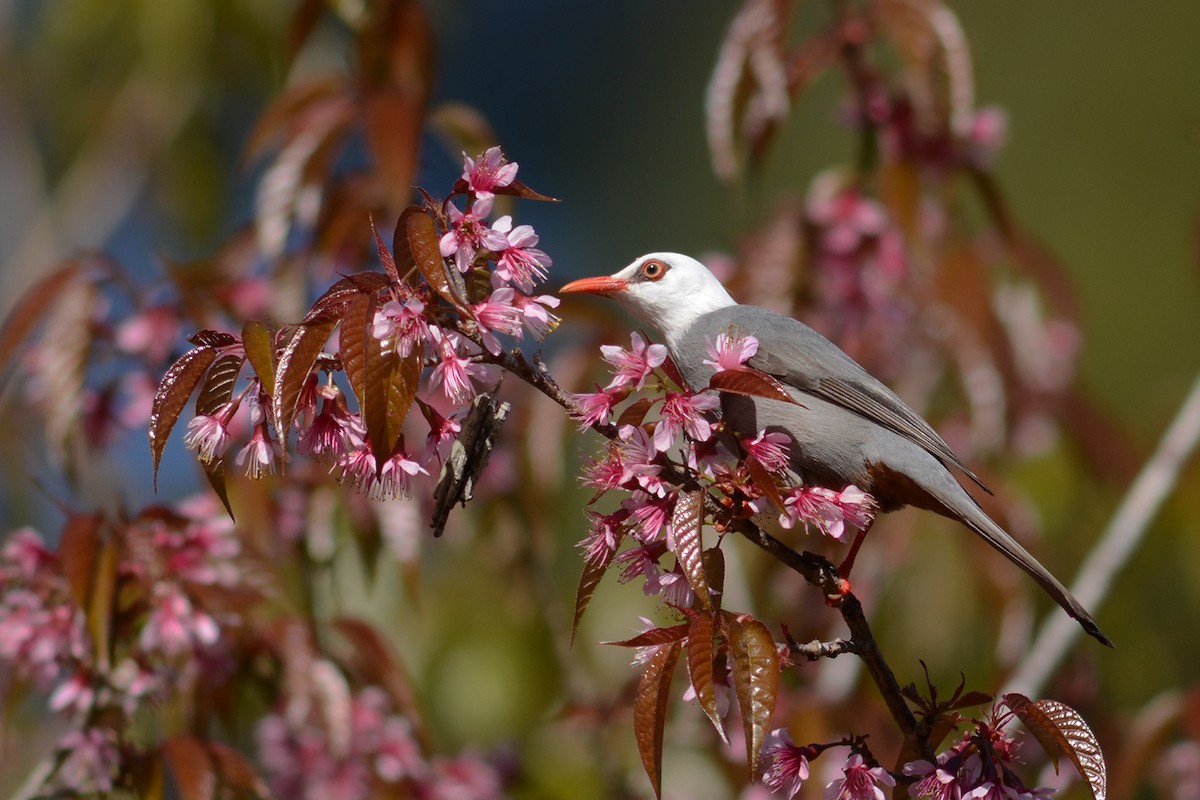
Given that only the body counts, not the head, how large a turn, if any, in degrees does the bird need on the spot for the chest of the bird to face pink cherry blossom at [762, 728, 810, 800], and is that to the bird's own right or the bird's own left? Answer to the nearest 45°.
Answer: approximately 90° to the bird's own left

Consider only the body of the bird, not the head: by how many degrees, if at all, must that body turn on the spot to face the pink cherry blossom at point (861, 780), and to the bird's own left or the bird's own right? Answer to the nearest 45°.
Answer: approximately 90° to the bird's own left

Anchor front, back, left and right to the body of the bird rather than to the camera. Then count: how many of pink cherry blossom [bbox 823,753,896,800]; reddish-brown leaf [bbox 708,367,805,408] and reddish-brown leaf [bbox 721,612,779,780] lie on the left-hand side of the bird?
3

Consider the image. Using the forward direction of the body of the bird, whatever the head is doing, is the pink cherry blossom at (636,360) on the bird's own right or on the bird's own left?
on the bird's own left

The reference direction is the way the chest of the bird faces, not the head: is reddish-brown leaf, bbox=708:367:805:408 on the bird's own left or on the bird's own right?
on the bird's own left

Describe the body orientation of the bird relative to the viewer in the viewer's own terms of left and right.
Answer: facing to the left of the viewer

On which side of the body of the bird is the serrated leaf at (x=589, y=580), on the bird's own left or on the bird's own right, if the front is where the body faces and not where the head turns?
on the bird's own left

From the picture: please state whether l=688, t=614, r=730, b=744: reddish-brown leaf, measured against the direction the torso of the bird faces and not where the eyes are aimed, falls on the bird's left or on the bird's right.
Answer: on the bird's left

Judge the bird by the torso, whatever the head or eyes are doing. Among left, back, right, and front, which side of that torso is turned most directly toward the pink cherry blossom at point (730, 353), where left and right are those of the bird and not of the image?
left

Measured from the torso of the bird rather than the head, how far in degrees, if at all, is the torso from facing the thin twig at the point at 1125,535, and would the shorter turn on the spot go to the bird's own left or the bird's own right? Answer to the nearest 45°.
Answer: approximately 135° to the bird's own right

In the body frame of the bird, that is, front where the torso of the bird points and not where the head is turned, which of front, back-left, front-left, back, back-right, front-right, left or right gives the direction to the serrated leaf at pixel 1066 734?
back
